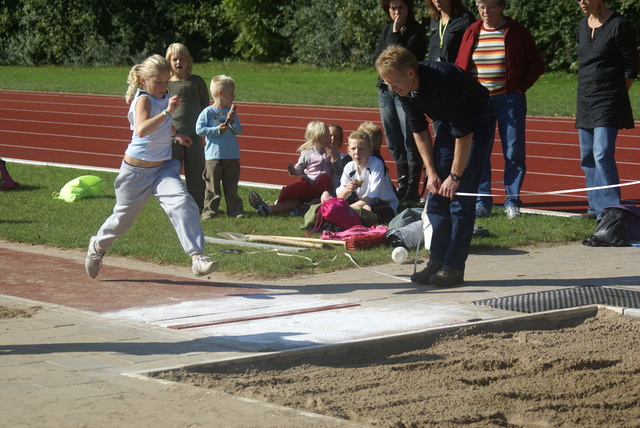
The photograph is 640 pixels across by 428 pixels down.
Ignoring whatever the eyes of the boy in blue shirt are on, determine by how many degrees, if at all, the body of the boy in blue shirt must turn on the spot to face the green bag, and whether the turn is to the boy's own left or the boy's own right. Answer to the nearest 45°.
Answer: approximately 135° to the boy's own right

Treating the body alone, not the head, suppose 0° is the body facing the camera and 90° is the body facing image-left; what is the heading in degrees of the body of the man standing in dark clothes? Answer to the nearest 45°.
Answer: approximately 45°

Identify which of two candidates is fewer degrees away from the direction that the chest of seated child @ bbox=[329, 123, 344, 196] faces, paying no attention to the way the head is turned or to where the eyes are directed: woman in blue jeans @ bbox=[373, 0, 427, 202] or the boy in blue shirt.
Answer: the boy in blue shirt

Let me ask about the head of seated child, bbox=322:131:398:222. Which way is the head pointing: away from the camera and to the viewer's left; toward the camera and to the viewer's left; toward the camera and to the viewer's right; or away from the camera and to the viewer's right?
toward the camera and to the viewer's left

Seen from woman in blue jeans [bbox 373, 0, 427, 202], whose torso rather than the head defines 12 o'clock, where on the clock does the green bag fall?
The green bag is roughly at 3 o'clock from the woman in blue jeans.

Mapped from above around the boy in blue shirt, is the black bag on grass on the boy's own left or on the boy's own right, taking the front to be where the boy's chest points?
on the boy's own left

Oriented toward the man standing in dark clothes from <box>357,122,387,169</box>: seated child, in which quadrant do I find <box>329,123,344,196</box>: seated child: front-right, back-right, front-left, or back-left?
back-right

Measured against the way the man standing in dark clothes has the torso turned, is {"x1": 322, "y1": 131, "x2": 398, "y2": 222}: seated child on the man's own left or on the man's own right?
on the man's own right

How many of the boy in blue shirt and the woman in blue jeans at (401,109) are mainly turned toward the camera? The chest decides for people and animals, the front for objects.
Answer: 2

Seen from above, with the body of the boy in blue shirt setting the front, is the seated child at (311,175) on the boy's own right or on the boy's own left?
on the boy's own left

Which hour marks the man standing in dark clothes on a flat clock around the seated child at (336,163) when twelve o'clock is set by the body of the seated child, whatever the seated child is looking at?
The man standing in dark clothes is roughly at 10 o'clock from the seated child.

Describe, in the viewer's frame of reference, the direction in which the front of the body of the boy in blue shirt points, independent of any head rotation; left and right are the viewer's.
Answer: facing the viewer

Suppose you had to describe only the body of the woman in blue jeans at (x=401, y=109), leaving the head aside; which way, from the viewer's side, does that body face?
toward the camera
